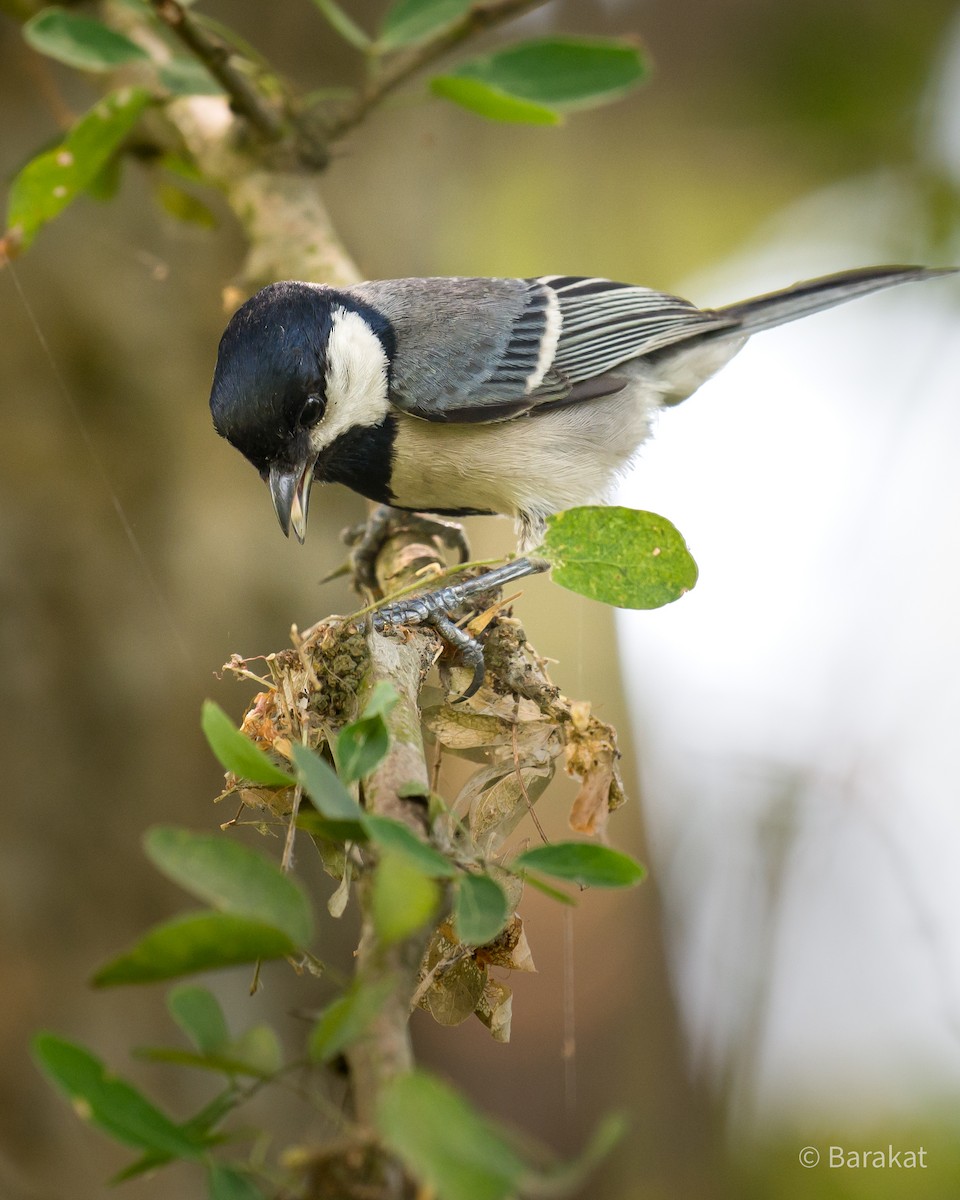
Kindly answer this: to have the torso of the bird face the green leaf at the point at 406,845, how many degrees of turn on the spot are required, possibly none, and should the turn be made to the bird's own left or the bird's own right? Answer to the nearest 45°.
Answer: approximately 90° to the bird's own left

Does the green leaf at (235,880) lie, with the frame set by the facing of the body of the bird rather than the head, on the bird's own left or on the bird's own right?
on the bird's own left

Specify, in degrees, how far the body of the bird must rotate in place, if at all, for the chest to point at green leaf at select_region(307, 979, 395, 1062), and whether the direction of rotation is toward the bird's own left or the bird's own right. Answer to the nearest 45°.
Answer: approximately 90° to the bird's own left

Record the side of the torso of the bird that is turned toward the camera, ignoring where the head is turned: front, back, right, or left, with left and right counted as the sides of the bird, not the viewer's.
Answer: left

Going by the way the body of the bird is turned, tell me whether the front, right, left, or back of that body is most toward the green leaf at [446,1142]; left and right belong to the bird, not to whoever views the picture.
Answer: left
